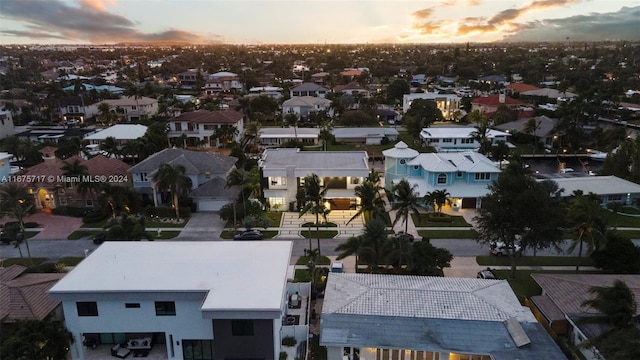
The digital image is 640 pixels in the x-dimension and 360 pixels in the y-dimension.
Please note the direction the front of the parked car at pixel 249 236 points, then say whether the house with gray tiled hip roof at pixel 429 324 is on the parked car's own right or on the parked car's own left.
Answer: on the parked car's own left

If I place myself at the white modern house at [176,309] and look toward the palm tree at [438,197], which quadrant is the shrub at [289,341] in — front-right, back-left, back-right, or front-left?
front-right

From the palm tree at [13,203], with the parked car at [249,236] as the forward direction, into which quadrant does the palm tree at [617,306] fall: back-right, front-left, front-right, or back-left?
front-right

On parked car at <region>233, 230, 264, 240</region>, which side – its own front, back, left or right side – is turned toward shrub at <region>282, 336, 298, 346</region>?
left

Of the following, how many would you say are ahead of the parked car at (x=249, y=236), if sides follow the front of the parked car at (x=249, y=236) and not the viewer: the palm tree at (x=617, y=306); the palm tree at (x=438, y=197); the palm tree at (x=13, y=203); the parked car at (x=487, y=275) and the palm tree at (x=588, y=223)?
1

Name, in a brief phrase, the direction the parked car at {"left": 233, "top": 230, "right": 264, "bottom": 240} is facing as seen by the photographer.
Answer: facing to the left of the viewer

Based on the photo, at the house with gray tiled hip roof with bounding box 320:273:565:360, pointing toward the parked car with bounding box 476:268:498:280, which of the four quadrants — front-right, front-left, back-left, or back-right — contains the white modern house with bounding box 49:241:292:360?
back-left

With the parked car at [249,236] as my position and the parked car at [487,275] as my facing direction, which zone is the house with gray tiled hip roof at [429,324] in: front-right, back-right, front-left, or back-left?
front-right

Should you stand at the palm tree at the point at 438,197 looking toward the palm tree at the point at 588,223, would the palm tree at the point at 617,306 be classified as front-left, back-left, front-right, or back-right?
front-right

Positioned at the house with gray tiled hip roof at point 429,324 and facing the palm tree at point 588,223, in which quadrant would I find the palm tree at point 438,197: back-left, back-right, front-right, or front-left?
front-left

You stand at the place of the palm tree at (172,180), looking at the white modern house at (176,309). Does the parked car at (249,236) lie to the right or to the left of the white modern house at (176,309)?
left

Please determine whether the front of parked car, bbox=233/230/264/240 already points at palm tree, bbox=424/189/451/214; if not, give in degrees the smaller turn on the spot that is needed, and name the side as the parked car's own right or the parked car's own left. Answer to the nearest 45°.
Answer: approximately 180°

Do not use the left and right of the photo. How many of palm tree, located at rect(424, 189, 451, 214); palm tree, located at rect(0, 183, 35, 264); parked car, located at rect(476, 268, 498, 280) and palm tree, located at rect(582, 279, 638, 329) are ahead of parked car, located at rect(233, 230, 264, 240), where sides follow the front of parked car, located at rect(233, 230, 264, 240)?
1

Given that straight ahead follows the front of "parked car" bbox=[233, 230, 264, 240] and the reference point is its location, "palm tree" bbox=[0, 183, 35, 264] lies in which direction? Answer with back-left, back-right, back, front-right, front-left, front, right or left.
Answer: front
